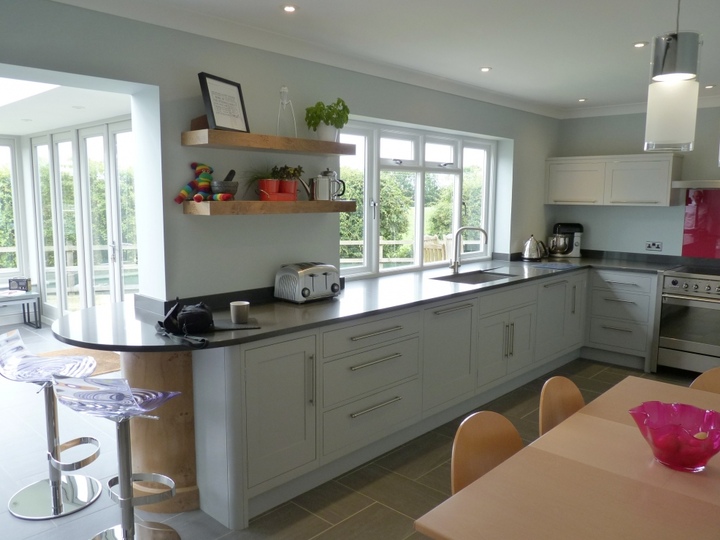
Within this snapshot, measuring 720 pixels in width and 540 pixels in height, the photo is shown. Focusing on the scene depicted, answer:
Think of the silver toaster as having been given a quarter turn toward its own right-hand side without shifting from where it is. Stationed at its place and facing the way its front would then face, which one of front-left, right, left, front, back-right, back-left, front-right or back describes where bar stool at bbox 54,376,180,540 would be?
front

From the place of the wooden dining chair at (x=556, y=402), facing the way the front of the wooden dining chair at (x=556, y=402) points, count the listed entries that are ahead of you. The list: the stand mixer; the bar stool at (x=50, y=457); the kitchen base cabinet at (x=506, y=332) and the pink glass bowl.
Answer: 1

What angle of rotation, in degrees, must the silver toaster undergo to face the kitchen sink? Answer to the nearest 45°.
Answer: approximately 90° to its left

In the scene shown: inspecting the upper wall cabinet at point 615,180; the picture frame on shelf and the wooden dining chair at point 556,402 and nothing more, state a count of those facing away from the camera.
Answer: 0

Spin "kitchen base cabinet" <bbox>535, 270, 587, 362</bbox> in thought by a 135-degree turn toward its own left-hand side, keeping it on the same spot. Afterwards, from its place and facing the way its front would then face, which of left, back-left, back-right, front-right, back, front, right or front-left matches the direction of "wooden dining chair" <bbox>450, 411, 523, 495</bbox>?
back

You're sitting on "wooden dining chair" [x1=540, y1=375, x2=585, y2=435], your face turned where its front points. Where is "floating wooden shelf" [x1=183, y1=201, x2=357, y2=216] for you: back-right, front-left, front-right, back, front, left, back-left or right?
back-right

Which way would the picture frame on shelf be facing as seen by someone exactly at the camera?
facing the viewer and to the right of the viewer

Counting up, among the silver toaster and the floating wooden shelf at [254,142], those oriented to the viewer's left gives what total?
0

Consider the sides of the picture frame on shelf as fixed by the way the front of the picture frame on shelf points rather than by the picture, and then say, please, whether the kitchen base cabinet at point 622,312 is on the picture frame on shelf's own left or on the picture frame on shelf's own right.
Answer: on the picture frame on shelf's own left

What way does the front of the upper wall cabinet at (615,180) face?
toward the camera

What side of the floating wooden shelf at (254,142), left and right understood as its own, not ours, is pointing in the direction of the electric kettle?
left

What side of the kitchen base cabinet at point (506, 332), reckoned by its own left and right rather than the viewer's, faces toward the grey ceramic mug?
right

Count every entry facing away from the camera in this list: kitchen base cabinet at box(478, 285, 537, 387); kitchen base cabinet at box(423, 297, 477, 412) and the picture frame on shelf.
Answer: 0

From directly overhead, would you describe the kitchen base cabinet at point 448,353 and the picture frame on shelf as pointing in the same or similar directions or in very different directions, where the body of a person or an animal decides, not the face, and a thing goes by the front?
same or similar directions
